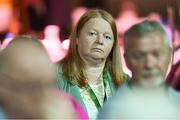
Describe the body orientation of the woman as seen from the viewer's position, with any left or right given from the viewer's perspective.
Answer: facing the viewer and to the right of the viewer

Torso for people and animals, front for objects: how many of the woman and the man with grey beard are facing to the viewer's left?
0

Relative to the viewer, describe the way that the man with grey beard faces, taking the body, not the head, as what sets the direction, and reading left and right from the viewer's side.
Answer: facing the viewer
